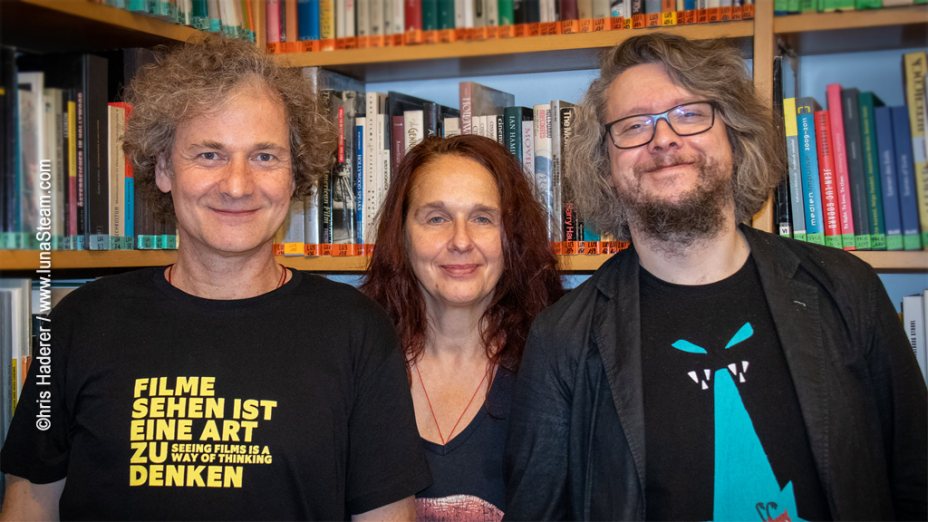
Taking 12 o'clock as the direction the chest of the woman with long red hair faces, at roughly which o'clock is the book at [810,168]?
The book is roughly at 9 o'clock from the woman with long red hair.

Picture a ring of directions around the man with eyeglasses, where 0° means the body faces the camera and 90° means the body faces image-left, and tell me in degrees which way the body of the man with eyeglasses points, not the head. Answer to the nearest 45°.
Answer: approximately 0°

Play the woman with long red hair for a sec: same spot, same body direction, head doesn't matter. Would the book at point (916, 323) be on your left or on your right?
on your left

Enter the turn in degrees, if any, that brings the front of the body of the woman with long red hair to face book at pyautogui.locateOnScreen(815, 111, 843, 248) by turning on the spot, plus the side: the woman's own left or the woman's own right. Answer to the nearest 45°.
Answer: approximately 90° to the woman's own left

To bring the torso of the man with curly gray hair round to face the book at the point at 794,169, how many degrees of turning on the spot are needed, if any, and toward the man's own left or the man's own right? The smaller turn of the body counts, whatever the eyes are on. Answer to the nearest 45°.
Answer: approximately 90° to the man's own left

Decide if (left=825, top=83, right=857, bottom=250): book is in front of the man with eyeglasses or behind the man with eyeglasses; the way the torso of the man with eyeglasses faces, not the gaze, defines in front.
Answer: behind

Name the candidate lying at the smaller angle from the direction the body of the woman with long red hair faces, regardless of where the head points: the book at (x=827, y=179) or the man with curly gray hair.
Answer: the man with curly gray hair

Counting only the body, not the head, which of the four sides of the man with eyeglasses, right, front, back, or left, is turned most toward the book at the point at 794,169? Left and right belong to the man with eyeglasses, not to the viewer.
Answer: back

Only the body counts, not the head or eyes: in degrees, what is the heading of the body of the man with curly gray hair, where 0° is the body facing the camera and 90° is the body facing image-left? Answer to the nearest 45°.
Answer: approximately 0°

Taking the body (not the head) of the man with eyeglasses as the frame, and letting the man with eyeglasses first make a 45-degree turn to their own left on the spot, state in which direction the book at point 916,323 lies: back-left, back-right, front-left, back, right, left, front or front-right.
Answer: left

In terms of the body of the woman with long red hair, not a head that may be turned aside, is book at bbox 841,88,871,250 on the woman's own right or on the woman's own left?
on the woman's own left

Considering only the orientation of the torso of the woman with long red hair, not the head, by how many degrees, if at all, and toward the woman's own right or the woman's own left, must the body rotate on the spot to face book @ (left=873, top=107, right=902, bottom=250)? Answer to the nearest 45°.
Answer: approximately 90° to the woman's own left

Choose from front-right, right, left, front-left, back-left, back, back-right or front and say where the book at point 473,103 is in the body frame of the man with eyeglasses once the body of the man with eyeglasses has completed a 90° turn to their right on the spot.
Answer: front-right
